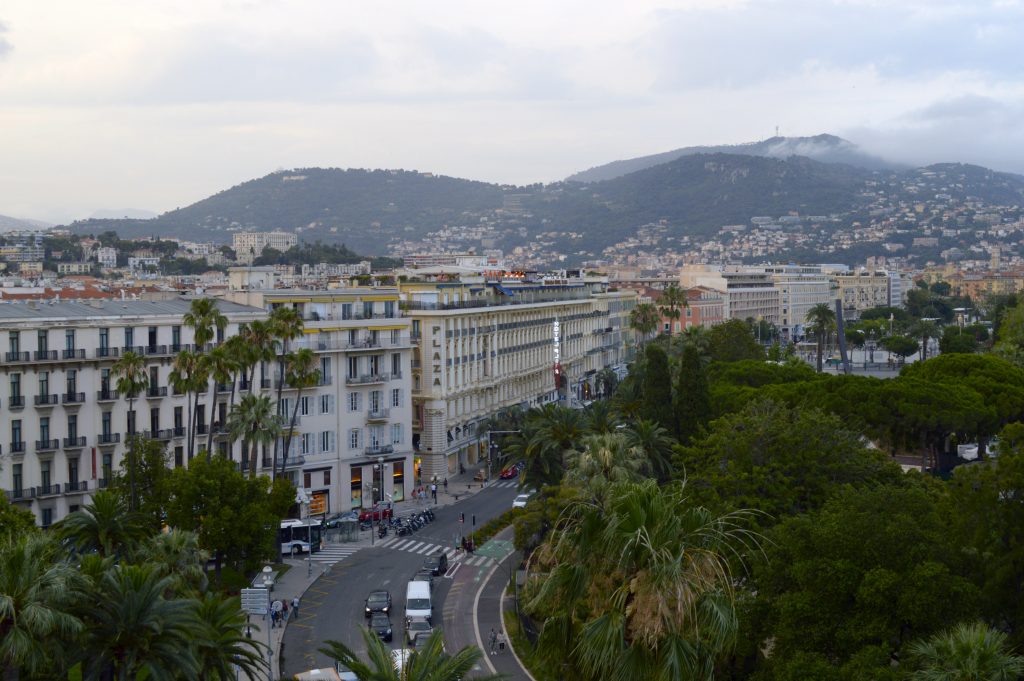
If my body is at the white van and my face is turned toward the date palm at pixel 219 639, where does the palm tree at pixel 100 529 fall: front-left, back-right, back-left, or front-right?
front-right

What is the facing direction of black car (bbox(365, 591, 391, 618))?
toward the camera

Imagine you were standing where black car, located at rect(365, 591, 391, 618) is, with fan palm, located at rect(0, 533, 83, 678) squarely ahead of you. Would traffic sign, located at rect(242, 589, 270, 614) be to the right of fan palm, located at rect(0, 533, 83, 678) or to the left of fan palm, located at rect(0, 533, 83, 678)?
right

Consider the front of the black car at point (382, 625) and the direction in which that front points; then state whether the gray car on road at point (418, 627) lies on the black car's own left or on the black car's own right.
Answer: on the black car's own left

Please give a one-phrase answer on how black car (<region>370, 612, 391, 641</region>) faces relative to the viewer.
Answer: facing the viewer
